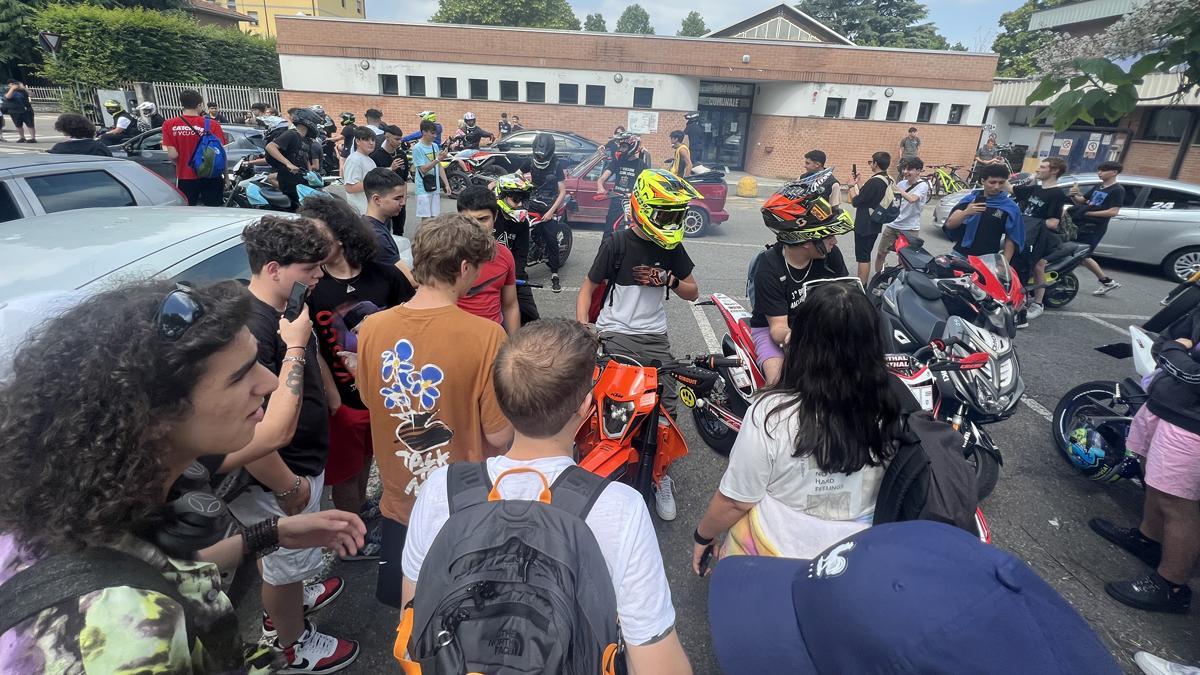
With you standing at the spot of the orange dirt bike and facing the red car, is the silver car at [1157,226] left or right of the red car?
right

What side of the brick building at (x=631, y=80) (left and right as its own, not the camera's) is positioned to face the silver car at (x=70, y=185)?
front

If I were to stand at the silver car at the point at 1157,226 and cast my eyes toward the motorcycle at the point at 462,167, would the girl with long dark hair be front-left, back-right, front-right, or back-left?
front-left

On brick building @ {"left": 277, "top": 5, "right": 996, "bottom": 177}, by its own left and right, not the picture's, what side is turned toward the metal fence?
right

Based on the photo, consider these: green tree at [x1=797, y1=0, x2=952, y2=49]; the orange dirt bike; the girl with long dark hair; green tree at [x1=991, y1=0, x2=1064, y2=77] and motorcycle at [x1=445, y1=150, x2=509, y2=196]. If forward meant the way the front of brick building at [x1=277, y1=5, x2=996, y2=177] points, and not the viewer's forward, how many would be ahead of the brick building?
3

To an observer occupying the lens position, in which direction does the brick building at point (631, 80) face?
facing the viewer

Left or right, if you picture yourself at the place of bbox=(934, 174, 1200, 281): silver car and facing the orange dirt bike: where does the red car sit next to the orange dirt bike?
right

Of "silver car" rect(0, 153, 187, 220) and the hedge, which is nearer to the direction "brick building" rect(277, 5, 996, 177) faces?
the silver car

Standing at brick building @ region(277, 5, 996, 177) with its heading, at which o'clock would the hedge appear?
The hedge is roughly at 3 o'clock from the brick building.

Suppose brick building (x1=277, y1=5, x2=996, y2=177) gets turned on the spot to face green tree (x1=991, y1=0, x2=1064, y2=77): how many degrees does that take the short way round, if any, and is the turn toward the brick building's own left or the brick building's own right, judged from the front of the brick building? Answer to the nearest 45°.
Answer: approximately 135° to the brick building's own left

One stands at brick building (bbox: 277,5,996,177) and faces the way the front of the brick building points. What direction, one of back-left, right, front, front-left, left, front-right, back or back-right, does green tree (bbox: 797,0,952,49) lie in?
back-left

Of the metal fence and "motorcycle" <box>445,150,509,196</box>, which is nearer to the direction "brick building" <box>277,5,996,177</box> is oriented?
the motorcycle

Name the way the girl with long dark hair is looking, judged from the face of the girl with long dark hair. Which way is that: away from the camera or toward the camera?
away from the camera

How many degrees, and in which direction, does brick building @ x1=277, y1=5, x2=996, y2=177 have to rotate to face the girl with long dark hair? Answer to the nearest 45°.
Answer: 0° — it already faces them

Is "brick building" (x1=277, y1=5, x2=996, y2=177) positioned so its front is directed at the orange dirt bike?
yes

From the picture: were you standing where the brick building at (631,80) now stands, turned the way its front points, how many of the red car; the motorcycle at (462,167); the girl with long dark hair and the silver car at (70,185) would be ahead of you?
4

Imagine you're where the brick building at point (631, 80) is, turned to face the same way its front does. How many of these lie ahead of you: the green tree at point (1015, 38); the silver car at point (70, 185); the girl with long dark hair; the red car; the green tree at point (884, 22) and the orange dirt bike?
4
